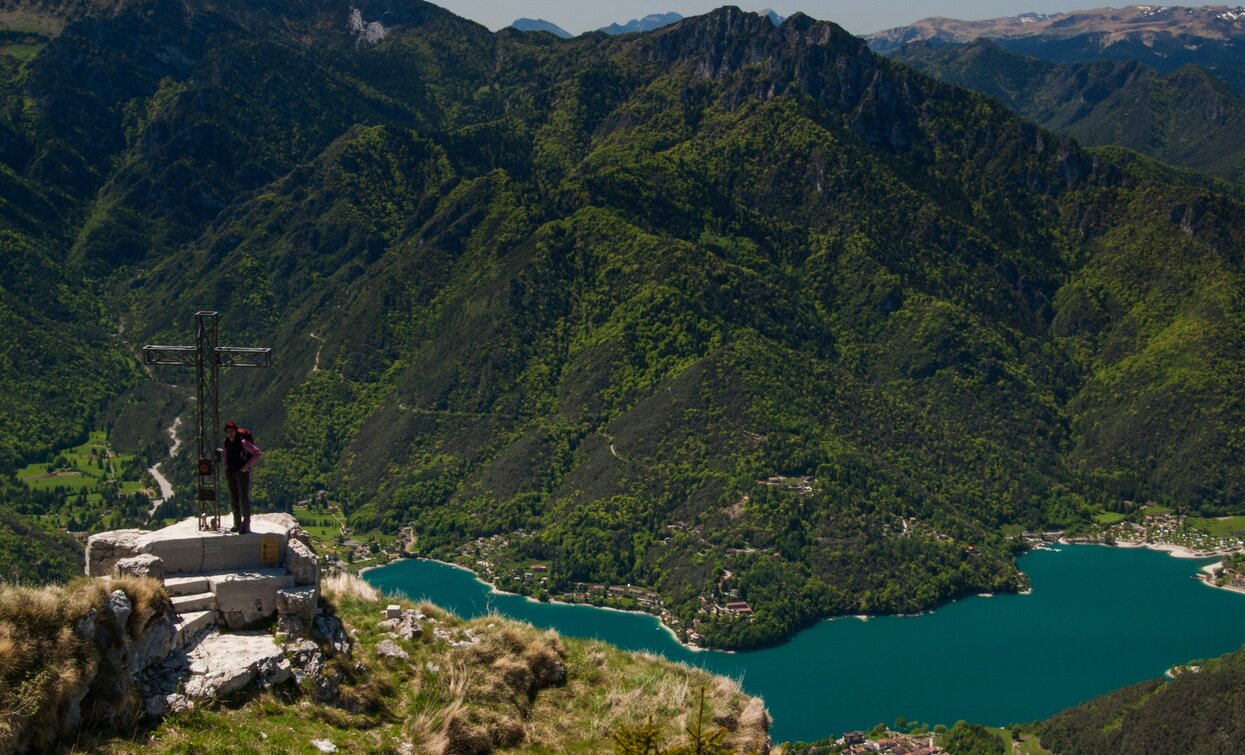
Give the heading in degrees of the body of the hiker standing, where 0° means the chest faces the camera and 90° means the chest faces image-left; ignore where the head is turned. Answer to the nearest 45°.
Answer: approximately 45°

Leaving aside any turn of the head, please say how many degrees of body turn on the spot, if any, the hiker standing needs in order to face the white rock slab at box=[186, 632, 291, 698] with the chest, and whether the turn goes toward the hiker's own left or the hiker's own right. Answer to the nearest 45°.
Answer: approximately 45° to the hiker's own left

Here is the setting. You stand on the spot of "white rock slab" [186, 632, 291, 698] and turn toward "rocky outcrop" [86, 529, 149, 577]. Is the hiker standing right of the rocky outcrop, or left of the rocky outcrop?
right

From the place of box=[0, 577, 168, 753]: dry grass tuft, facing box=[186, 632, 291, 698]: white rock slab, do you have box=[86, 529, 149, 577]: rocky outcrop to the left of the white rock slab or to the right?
left

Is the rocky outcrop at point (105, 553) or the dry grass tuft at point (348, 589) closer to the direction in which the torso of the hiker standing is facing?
the rocky outcrop

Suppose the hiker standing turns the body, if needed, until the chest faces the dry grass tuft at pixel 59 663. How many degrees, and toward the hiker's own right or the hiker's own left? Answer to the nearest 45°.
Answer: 0° — they already face it
